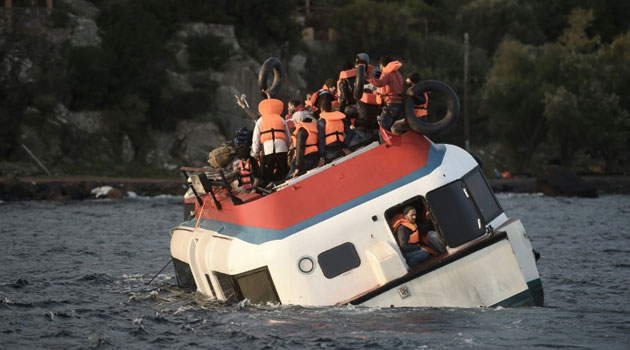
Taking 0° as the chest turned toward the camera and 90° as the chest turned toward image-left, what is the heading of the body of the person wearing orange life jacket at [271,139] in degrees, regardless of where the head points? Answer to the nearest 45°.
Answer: approximately 180°

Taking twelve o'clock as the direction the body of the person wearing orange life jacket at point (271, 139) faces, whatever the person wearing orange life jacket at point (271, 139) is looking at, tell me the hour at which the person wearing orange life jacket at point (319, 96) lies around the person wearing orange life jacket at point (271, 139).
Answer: the person wearing orange life jacket at point (319, 96) is roughly at 1 o'clock from the person wearing orange life jacket at point (271, 139).

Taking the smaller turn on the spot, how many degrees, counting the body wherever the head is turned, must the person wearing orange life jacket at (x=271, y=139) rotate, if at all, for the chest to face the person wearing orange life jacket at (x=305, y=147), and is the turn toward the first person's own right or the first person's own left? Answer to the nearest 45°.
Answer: approximately 135° to the first person's own right

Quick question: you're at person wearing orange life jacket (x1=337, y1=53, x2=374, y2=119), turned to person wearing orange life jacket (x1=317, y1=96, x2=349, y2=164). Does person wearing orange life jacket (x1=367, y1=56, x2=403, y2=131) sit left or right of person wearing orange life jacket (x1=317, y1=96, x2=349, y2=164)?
left

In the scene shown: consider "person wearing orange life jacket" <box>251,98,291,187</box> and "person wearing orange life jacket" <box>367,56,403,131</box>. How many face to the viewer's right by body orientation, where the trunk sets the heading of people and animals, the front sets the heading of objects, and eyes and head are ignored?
0

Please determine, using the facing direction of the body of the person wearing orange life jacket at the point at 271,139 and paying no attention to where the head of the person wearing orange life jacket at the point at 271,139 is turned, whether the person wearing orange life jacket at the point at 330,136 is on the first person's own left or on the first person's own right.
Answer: on the first person's own right

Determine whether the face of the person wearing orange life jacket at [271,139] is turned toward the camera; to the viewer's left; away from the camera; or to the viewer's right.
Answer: away from the camera
